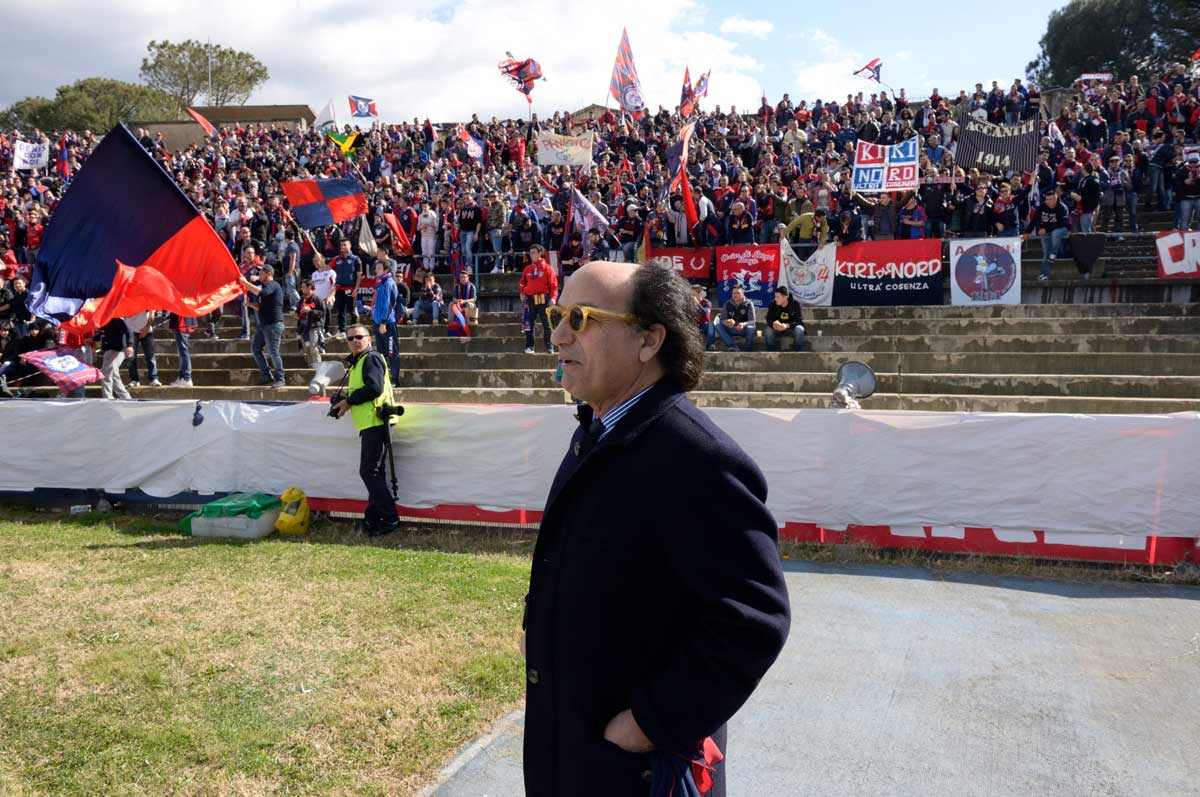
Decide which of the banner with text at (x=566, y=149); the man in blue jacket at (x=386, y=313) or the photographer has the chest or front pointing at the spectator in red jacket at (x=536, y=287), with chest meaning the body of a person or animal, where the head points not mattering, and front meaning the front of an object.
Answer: the banner with text

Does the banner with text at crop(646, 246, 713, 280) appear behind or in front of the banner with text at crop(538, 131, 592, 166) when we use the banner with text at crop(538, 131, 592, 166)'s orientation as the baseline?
in front

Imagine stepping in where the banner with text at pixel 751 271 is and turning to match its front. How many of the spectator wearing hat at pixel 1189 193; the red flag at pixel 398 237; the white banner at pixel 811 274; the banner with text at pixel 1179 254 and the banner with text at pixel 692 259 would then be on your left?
3

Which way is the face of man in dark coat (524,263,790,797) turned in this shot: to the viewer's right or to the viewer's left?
to the viewer's left

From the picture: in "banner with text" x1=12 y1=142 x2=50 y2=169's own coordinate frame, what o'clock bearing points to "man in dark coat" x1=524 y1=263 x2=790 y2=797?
The man in dark coat is roughly at 12 o'clock from the banner with text.

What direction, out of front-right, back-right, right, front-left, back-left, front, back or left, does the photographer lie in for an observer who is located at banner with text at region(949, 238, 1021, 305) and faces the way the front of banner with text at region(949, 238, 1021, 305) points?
front-right

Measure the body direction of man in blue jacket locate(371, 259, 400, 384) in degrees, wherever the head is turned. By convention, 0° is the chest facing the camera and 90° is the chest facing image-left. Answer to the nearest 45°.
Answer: approximately 90°

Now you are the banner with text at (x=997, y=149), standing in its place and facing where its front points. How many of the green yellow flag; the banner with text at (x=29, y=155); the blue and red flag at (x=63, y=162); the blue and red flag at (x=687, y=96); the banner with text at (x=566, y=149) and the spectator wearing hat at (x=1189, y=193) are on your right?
5
